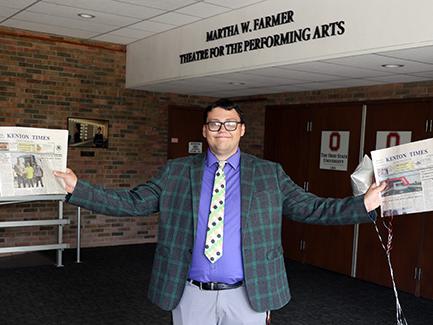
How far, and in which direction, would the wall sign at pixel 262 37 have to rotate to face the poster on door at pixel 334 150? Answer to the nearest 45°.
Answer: approximately 180°

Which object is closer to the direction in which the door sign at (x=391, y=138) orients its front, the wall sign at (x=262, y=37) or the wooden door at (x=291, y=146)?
the wall sign

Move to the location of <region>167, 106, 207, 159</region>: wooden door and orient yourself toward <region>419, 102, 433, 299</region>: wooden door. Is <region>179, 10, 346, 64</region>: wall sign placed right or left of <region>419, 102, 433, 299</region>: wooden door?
right

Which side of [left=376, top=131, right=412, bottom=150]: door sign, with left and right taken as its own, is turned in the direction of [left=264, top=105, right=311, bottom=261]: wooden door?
right

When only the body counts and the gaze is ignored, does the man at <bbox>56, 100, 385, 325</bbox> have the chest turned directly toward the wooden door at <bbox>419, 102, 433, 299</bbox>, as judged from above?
no

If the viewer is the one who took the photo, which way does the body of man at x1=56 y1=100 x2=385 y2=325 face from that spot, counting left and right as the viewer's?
facing the viewer

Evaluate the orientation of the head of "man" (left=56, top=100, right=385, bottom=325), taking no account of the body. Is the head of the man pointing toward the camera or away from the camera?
toward the camera

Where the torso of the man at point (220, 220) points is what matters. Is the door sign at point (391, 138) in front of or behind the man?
behind

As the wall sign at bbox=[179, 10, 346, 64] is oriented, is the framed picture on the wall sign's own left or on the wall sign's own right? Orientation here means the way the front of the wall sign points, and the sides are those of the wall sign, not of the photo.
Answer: on the wall sign's own right

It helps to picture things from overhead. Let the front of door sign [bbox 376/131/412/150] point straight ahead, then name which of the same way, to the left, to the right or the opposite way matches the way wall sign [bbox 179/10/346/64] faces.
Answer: the same way

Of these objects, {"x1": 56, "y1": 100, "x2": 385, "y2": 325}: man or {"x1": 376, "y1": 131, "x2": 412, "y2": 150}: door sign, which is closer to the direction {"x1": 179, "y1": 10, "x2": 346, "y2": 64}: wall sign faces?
the man

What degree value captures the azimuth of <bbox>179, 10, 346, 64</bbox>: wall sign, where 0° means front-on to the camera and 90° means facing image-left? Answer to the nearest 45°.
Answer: approximately 45°

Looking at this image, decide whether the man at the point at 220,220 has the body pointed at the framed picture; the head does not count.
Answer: no

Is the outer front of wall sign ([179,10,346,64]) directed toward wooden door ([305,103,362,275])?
no

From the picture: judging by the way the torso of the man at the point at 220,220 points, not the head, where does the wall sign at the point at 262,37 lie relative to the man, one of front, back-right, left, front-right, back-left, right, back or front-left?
back
